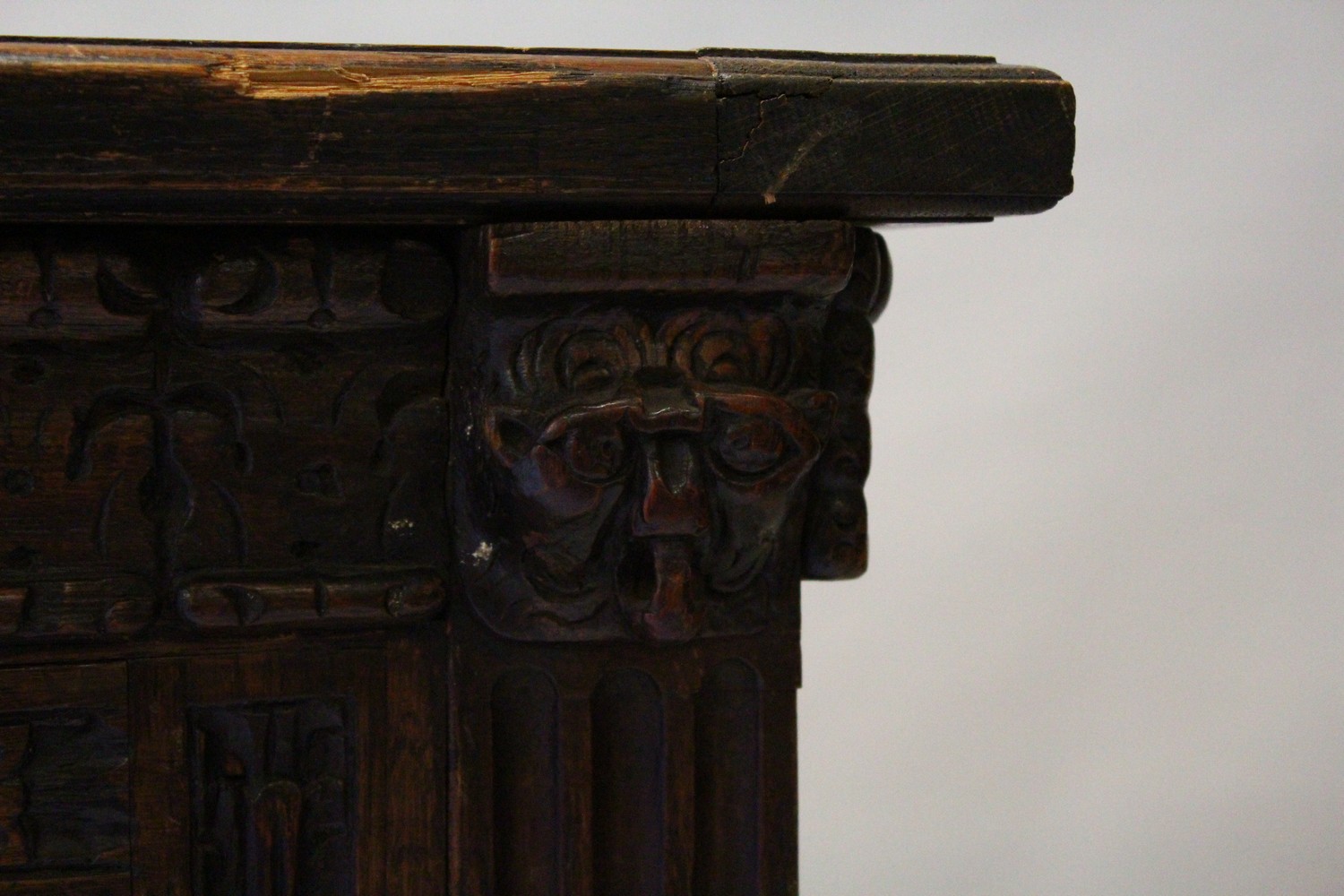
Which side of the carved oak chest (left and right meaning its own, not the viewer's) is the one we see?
front
